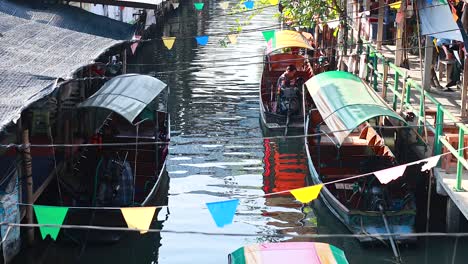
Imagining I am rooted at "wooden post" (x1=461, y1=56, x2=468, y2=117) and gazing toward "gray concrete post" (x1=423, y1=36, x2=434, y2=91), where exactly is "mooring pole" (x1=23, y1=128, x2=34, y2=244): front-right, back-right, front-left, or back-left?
back-left

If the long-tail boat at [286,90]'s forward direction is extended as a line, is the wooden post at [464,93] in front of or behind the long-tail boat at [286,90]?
behind

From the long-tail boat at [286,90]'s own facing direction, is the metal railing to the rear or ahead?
to the rear

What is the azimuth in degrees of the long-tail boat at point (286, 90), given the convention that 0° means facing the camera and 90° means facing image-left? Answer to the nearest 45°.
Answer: approximately 180°

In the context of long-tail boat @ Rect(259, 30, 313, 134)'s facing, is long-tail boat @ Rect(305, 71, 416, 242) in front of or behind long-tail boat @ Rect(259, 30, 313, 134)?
behind
